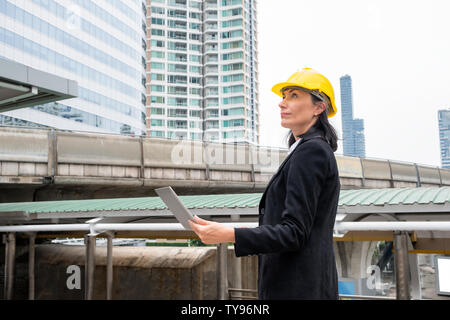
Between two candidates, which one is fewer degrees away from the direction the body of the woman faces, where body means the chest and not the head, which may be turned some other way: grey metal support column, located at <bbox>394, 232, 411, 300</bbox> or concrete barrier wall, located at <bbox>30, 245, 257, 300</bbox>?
the concrete barrier wall

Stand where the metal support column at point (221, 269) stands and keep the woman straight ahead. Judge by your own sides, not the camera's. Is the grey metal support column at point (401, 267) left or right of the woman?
left

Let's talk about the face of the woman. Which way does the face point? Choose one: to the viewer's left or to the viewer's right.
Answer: to the viewer's left

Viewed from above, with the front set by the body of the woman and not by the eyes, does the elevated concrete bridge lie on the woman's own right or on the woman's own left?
on the woman's own right

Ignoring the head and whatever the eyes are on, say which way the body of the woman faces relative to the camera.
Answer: to the viewer's left

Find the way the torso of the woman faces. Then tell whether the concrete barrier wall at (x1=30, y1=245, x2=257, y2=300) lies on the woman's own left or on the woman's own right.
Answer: on the woman's own right

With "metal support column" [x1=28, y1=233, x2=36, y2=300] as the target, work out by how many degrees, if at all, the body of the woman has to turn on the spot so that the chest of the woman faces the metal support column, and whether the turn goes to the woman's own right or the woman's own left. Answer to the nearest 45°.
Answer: approximately 45° to the woman's own right

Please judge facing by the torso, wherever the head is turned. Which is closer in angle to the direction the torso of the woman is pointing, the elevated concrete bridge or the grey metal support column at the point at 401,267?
the elevated concrete bridge

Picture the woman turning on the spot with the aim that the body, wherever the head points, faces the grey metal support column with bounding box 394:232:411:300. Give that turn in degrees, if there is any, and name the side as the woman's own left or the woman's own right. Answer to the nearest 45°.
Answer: approximately 90° to the woman's own right

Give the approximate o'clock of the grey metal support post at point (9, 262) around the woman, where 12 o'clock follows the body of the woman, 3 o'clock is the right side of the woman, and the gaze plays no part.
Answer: The grey metal support post is roughly at 2 o'clock from the woman.
